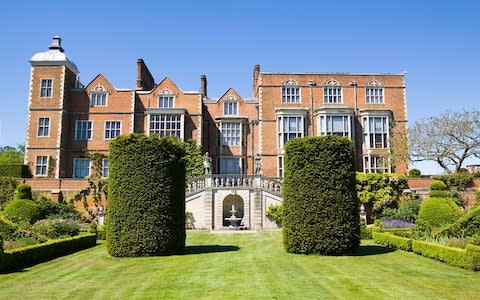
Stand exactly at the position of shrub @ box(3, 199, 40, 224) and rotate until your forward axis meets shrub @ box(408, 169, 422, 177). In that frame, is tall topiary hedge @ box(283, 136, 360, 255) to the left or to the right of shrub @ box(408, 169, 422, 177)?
right

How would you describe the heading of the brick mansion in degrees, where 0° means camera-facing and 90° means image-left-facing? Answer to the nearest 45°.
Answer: approximately 0°

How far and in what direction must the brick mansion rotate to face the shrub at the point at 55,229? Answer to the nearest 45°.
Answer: approximately 45° to its right

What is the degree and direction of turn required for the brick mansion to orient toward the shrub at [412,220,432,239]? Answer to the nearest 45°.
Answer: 0° — it already faces it

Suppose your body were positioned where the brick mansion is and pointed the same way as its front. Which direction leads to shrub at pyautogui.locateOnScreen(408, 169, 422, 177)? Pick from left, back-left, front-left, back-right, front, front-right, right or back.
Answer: left

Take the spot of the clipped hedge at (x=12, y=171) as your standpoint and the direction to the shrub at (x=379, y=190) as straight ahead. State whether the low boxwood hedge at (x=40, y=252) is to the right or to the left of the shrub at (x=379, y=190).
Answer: right

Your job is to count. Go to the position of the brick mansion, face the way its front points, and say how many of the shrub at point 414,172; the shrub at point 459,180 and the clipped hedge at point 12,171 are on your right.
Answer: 1

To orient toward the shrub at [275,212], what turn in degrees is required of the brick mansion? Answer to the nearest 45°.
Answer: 0° — it already faces it

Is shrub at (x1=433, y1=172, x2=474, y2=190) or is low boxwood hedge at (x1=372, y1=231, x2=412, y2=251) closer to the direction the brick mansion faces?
the low boxwood hedge

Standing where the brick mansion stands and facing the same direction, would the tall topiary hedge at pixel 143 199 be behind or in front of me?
in front

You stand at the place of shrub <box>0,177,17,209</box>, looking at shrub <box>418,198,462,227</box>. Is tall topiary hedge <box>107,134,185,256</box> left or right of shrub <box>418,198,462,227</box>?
right

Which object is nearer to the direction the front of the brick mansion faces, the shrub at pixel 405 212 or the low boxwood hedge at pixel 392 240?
the low boxwood hedge

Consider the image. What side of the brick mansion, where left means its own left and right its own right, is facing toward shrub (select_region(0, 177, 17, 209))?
right

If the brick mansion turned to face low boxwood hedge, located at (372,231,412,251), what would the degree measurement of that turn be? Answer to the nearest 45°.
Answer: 0° — it already faces it

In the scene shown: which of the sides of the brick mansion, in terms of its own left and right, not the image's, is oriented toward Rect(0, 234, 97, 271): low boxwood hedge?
front

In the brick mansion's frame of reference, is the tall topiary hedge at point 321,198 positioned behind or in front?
in front

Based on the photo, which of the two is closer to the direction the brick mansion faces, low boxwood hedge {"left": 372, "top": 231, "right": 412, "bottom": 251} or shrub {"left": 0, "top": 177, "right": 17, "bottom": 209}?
the low boxwood hedge
